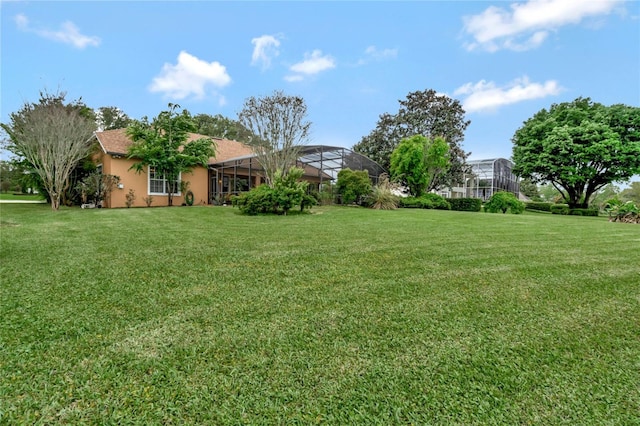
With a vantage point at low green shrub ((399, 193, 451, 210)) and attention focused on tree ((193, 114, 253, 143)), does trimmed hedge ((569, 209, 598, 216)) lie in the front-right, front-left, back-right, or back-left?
back-right

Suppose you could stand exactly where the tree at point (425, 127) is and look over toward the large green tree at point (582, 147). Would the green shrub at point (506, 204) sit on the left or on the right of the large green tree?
right

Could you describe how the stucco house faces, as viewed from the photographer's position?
facing away from the viewer and to the left of the viewer
